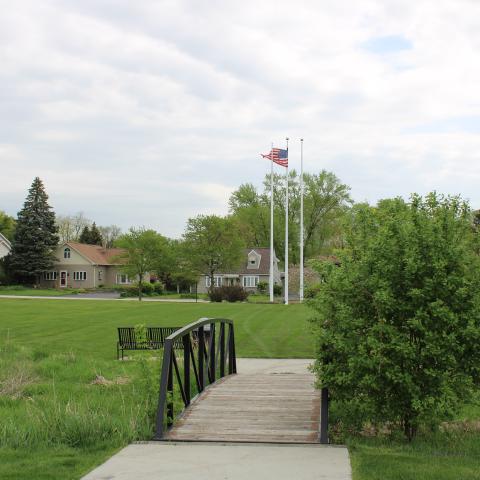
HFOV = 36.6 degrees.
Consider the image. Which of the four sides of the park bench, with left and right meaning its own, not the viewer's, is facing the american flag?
back

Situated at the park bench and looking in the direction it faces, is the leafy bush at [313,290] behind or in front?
in front

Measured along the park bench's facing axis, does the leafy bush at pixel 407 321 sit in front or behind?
in front

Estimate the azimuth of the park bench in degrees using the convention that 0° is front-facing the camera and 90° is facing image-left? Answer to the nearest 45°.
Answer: approximately 0°

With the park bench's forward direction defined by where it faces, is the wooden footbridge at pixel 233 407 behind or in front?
in front
